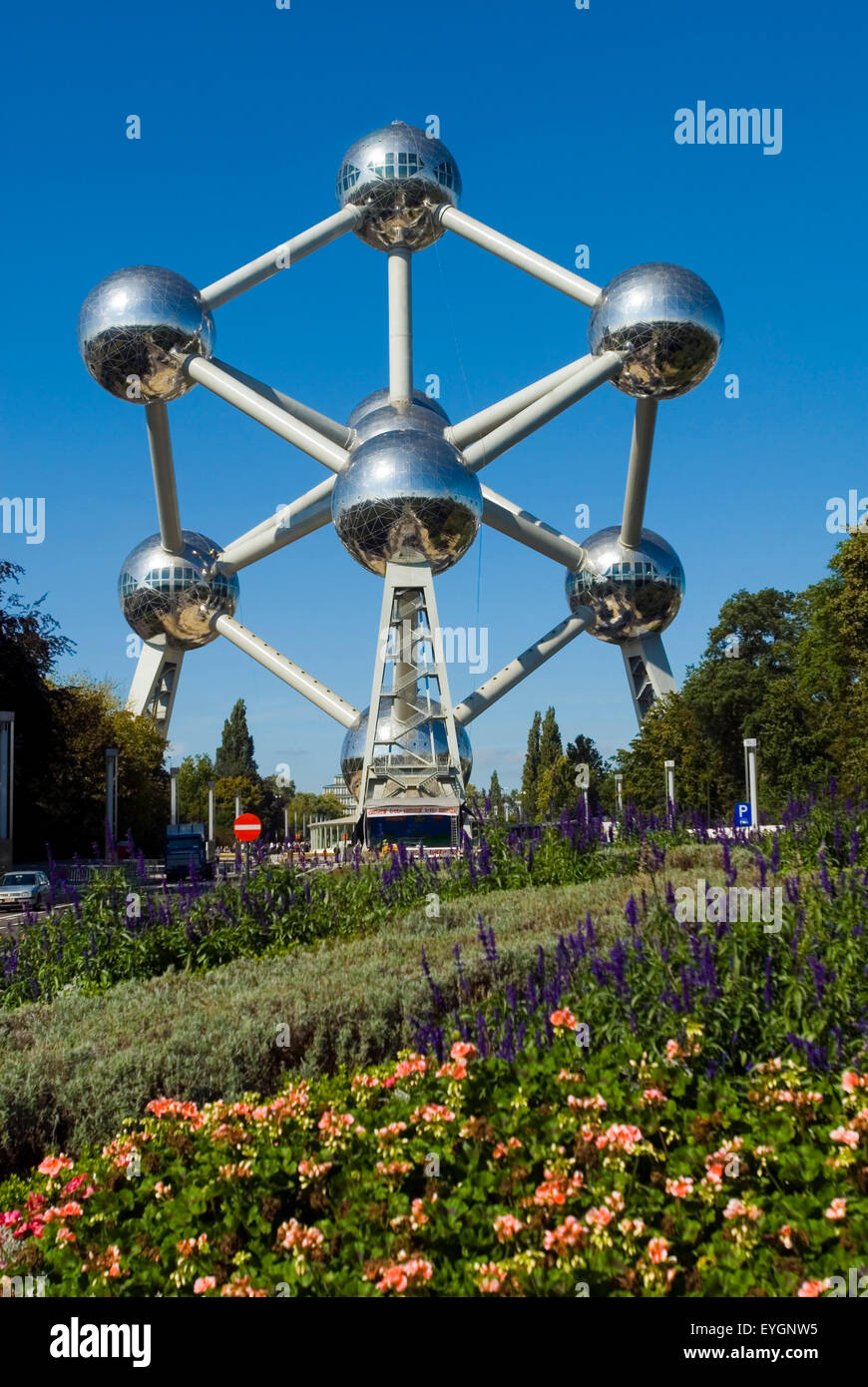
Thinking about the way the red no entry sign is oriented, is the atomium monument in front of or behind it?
behind

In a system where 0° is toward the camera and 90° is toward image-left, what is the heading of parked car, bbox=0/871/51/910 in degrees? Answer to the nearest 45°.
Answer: approximately 45°

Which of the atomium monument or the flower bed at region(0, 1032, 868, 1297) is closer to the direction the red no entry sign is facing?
the flower bed

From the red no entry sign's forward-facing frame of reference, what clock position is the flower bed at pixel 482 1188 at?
The flower bed is roughly at 12 o'clock from the red no entry sign.

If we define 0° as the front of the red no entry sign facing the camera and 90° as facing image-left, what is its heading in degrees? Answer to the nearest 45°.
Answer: approximately 0°

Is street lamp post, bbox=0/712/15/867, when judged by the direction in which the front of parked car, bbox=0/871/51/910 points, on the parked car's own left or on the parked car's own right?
on the parked car's own right

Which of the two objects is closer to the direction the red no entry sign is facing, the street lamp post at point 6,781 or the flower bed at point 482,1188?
the flower bed

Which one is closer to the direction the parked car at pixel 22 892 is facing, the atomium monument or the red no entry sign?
the red no entry sign

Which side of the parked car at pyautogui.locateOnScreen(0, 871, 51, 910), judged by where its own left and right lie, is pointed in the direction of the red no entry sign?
left

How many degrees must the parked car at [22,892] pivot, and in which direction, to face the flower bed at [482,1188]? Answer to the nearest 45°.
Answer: approximately 45° to its left
